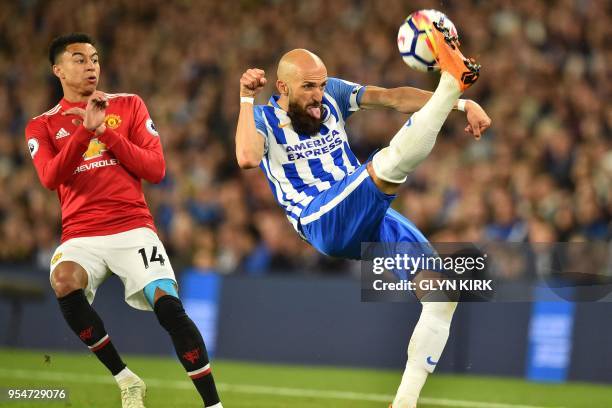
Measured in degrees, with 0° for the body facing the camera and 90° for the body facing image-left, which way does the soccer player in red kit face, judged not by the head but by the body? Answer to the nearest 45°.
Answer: approximately 0°

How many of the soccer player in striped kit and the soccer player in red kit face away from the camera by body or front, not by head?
0

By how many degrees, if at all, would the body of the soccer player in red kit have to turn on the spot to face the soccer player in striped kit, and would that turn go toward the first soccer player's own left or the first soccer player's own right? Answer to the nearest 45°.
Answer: approximately 90° to the first soccer player's own left

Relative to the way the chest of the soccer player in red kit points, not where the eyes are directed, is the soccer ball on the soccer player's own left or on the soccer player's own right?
on the soccer player's own left

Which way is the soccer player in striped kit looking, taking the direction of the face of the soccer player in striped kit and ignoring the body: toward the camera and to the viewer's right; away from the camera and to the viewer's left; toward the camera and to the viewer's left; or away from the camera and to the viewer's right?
toward the camera and to the viewer's right

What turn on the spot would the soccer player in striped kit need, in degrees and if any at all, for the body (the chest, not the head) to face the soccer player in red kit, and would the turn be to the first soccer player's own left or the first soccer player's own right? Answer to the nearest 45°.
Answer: approximately 135° to the first soccer player's own right
